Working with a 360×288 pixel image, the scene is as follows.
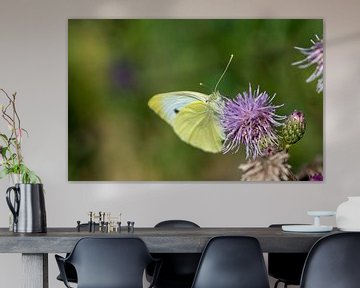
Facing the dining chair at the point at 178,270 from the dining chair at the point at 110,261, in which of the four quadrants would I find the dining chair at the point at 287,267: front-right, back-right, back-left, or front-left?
front-right

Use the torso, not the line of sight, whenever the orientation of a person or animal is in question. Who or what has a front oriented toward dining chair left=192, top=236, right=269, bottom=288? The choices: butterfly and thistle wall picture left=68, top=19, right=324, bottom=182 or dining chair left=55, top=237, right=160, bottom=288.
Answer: the butterfly and thistle wall picture

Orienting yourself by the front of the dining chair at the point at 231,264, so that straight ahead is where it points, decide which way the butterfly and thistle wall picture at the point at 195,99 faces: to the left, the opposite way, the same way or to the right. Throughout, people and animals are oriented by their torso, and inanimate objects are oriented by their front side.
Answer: the opposite way

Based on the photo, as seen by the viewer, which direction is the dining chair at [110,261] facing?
away from the camera

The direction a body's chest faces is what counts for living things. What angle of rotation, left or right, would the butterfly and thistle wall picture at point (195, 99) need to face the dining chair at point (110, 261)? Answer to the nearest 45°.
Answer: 0° — it already faces it

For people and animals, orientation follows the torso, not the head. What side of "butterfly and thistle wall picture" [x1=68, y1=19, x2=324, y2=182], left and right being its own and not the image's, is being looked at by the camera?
front

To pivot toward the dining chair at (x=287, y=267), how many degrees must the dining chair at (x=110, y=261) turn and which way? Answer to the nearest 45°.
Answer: approximately 45° to its right

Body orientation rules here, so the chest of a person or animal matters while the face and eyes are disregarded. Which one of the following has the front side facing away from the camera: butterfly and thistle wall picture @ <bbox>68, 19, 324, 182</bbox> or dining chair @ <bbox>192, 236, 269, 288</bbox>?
the dining chair

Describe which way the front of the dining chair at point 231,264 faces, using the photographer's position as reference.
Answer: facing away from the viewer
